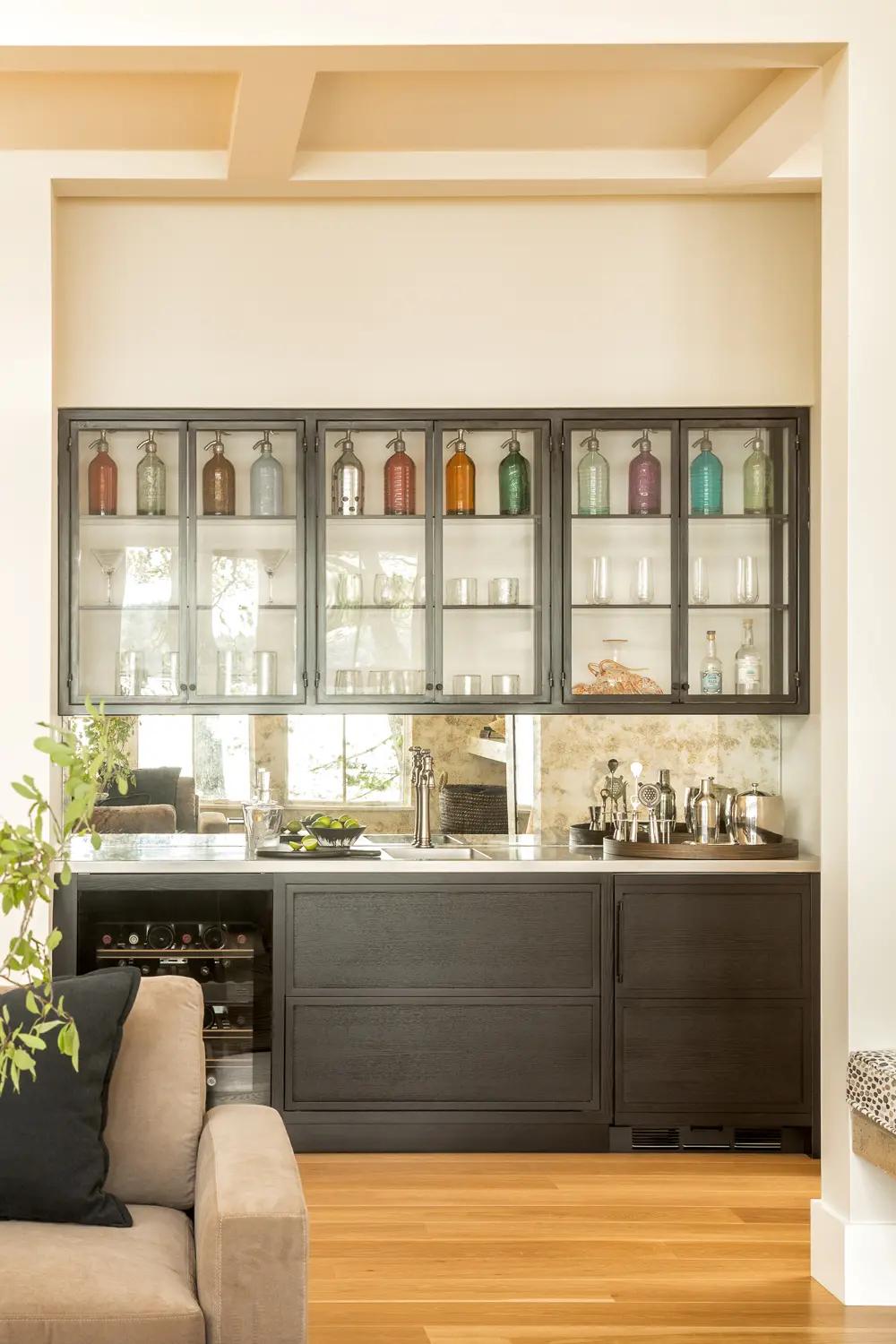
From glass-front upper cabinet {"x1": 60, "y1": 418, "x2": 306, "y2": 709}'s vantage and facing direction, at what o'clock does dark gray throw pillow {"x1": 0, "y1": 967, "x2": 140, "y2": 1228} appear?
The dark gray throw pillow is roughly at 12 o'clock from the glass-front upper cabinet.

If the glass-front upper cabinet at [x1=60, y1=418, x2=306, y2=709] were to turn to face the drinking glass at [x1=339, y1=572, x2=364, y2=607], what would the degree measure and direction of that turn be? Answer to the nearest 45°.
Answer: approximately 90° to its left

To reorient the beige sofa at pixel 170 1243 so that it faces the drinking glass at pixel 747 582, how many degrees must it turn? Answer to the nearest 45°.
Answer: approximately 135° to its left

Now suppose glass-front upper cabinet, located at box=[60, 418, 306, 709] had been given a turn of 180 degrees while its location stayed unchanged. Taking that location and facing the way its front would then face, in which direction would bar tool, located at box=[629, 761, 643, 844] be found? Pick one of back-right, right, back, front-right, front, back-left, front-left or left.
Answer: right

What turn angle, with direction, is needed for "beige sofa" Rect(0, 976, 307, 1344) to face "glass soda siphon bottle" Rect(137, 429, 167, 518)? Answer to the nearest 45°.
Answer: approximately 180°

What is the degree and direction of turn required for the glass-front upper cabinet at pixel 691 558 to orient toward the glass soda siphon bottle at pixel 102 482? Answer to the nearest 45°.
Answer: approximately 90° to its right

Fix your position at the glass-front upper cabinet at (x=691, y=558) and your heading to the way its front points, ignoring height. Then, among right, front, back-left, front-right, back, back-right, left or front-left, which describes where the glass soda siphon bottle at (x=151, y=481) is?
right

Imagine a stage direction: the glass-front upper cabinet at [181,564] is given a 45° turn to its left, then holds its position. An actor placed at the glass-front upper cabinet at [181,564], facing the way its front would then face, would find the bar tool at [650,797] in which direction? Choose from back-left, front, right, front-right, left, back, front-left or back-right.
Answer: front-left

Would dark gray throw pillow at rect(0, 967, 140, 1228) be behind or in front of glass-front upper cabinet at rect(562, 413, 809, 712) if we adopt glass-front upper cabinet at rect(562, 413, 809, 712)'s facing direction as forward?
in front

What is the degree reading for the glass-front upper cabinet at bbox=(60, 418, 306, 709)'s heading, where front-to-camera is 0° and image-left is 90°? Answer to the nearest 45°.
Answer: approximately 0°

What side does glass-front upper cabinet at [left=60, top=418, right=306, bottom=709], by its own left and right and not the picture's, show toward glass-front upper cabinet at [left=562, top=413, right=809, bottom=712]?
left
